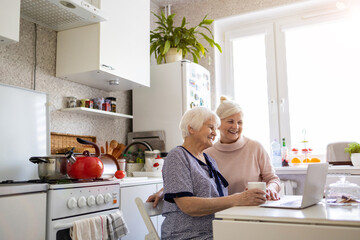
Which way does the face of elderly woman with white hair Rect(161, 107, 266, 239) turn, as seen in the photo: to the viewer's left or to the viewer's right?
to the viewer's right

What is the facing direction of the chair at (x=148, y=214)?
to the viewer's right

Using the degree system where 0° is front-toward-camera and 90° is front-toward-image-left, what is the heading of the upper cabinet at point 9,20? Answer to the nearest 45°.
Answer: approximately 315°

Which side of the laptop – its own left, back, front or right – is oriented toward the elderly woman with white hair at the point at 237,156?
front

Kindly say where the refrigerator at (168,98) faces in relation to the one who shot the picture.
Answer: facing the viewer and to the right of the viewer

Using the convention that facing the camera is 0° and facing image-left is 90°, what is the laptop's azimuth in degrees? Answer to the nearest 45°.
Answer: approximately 135°

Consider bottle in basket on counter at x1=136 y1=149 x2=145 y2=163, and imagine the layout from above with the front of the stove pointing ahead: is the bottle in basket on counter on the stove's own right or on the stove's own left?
on the stove's own left

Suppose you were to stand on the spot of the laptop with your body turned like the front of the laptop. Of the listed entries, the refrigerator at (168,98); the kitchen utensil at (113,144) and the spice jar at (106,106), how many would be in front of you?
3

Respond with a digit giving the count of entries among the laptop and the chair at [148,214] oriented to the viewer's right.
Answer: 1

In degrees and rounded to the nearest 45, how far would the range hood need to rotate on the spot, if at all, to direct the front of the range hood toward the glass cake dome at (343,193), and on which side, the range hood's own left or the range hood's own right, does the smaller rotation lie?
0° — it already faces it

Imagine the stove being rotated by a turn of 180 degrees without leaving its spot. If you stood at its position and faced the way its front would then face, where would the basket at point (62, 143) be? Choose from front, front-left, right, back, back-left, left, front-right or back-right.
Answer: front-right

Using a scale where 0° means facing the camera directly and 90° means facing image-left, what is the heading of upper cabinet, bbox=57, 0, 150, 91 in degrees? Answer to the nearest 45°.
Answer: approximately 315°

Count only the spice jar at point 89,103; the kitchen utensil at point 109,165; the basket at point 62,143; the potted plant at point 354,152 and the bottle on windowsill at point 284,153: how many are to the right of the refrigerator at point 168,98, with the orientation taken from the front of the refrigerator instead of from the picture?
3

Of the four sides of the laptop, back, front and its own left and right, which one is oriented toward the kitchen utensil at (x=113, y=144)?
front
